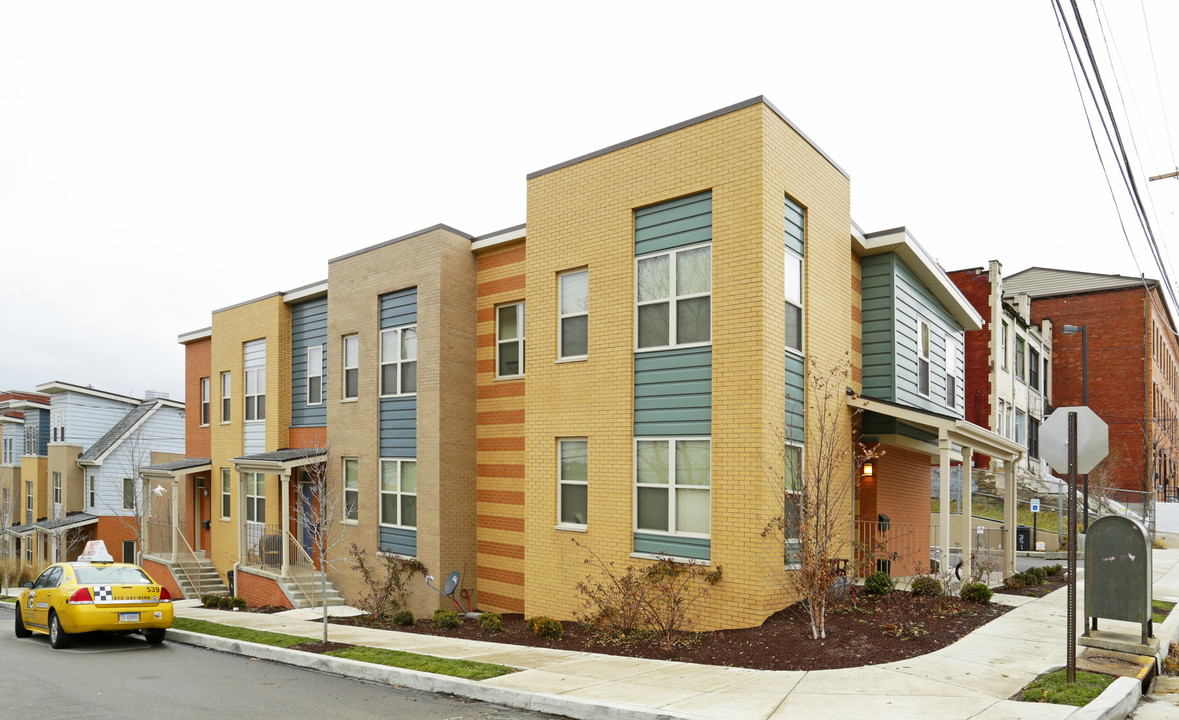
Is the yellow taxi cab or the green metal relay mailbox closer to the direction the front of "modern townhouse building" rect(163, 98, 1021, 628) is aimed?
the yellow taxi cab

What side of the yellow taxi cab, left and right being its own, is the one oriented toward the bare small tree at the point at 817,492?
back

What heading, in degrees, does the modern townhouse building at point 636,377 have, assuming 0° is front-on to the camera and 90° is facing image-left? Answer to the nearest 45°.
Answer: approximately 45°

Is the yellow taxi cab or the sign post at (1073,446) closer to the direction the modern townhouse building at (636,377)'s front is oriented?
the yellow taxi cab

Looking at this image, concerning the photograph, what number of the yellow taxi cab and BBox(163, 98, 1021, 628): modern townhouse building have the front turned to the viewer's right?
0

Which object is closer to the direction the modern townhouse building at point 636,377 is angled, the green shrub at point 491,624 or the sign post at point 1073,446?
the green shrub

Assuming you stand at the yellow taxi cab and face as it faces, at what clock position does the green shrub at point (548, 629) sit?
The green shrub is roughly at 6 o'clock from the yellow taxi cab.

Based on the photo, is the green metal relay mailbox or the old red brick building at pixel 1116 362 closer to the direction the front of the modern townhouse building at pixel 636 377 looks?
the green metal relay mailbox

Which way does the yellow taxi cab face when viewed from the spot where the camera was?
facing away from the viewer and to the left of the viewer

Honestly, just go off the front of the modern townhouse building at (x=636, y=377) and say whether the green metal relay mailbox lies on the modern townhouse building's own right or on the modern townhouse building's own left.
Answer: on the modern townhouse building's own left
